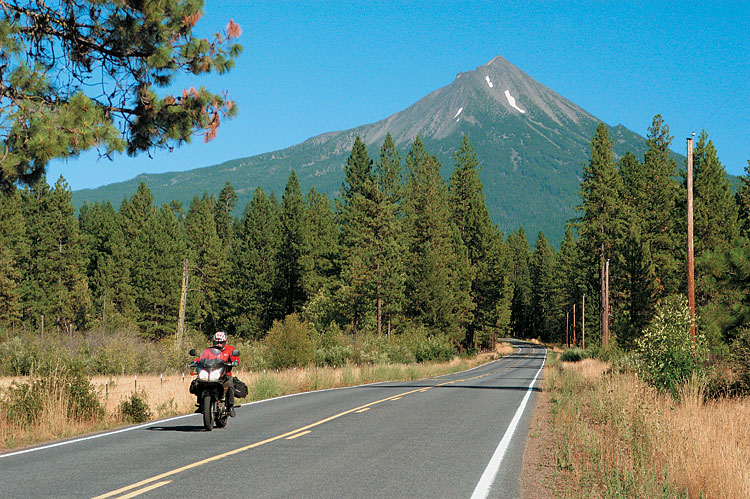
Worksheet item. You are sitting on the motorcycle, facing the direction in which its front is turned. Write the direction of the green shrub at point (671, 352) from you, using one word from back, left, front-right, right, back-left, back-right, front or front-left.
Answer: left

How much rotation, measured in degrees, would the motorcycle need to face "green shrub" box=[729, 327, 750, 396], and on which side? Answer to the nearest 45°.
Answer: approximately 90° to its left

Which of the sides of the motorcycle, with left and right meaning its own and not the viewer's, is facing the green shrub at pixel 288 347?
back

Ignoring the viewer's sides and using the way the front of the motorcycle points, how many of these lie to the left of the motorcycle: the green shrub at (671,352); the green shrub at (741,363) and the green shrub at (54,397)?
2

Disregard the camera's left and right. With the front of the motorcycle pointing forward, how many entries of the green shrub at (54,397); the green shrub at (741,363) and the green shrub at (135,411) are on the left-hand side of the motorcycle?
1

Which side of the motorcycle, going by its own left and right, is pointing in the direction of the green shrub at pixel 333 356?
back

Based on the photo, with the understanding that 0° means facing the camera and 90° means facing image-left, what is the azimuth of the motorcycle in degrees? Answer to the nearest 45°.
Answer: approximately 0°

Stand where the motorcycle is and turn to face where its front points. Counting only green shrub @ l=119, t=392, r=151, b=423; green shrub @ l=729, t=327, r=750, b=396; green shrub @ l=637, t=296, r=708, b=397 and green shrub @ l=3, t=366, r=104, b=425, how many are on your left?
2

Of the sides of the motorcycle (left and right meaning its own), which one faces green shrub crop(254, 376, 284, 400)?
back

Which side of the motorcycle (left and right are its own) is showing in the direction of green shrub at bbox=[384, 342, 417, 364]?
back
